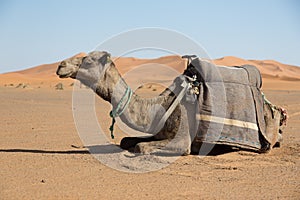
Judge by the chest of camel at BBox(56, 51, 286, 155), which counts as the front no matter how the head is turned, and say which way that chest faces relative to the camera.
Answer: to the viewer's left
